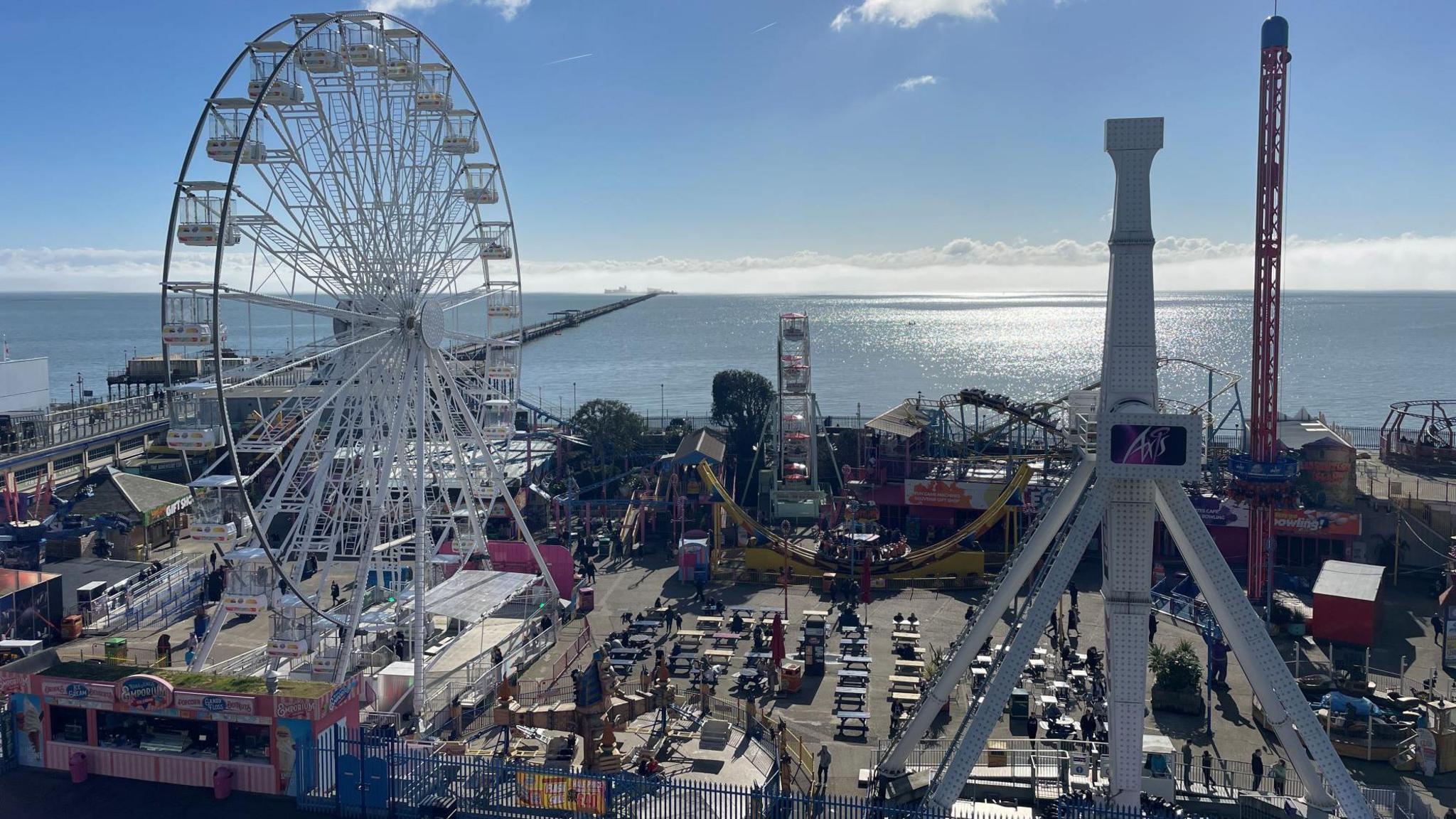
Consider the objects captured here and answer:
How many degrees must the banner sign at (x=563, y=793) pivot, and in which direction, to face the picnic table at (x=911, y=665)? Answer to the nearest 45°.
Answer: approximately 135° to its left

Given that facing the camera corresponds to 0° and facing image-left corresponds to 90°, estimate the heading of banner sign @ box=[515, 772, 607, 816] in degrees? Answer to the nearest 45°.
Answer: approximately 0°

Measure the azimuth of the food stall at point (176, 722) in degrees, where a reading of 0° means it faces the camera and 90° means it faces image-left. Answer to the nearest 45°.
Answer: approximately 0°

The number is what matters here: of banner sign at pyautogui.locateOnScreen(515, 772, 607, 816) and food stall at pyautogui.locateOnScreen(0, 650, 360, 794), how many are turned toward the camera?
2

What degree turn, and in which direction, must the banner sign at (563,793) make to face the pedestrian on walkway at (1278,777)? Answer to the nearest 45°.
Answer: approximately 90° to its left

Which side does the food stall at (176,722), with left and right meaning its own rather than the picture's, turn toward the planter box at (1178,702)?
left

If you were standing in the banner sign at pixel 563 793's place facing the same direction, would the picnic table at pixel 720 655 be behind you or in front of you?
behind
